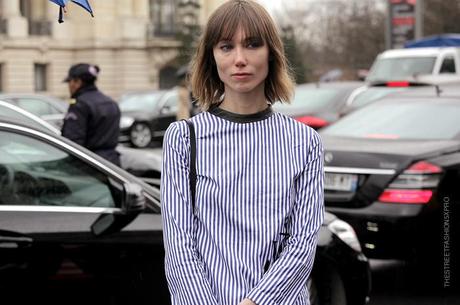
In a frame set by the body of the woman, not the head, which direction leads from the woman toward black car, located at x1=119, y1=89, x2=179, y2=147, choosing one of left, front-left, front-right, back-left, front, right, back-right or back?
back

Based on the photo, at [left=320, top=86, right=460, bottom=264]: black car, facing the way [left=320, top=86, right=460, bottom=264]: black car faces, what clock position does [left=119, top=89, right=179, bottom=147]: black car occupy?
[left=119, top=89, right=179, bottom=147]: black car is roughly at 10 o'clock from [left=320, top=86, right=460, bottom=264]: black car.

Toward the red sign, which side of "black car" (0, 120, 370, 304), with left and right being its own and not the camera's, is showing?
left

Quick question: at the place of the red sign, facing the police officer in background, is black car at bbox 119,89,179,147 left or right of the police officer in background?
right

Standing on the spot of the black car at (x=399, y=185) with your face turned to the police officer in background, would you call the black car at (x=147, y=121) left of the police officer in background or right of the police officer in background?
right

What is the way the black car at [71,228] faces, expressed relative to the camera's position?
facing to the right of the viewer

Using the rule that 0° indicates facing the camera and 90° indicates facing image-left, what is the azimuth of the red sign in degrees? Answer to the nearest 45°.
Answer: approximately 0°

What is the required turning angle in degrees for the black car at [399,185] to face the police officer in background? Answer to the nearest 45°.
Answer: approximately 135° to its left

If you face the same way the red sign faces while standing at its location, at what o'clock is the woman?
The woman is roughly at 12 o'clock from the red sign.

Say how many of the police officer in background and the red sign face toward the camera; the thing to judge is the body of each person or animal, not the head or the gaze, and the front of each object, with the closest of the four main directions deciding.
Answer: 1

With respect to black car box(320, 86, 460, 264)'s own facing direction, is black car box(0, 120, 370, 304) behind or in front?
behind

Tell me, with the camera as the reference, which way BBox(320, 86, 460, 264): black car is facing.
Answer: facing away from the viewer and to the right of the viewer
